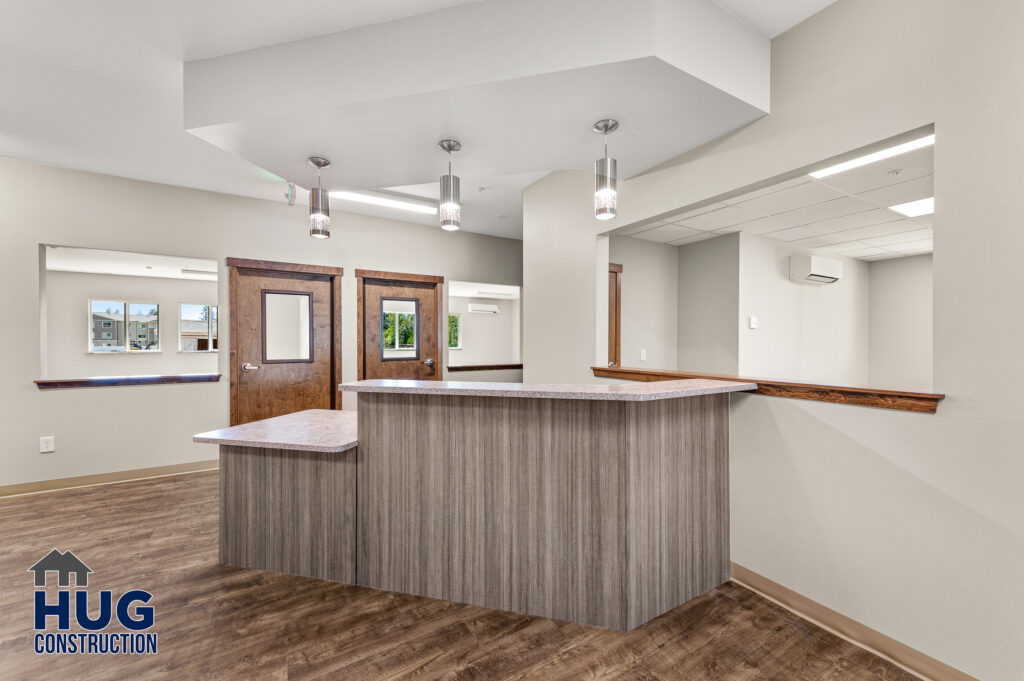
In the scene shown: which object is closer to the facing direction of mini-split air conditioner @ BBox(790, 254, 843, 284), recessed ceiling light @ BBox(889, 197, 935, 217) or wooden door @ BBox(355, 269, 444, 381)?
the recessed ceiling light

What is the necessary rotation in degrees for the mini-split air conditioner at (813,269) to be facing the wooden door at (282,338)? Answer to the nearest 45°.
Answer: approximately 90° to its right

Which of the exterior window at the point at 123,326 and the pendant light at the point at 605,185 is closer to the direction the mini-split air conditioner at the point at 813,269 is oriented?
the pendant light

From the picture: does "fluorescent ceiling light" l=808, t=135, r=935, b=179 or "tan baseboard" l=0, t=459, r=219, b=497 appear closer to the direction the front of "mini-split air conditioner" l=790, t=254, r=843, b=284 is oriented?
the fluorescent ceiling light

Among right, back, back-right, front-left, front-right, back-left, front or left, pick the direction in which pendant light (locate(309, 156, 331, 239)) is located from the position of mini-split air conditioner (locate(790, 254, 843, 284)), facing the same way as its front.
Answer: right

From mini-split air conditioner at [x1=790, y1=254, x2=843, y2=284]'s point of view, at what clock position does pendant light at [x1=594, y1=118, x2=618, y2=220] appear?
The pendant light is roughly at 2 o'clock from the mini-split air conditioner.

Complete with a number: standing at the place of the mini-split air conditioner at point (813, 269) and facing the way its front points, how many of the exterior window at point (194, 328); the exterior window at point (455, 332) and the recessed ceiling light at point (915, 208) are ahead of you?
1

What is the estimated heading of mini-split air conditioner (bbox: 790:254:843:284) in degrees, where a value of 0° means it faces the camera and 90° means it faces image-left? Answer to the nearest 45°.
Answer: approximately 315°

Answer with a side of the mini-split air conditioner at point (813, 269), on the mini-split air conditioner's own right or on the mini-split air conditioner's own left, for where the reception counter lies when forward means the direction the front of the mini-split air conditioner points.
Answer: on the mini-split air conditioner's own right

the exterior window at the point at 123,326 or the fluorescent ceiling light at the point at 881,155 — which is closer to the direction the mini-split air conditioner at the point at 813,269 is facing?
the fluorescent ceiling light

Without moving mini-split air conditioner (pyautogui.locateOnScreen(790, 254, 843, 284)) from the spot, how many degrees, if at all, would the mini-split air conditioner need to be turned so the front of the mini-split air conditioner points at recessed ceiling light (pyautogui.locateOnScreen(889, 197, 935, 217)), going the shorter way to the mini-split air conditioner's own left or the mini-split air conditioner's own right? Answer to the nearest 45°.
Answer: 0° — it already faces it

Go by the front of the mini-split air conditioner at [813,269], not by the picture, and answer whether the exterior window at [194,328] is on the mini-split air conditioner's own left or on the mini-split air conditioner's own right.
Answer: on the mini-split air conditioner's own right

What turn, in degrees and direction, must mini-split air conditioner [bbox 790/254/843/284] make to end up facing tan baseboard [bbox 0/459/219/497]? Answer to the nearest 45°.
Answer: approximately 90° to its right

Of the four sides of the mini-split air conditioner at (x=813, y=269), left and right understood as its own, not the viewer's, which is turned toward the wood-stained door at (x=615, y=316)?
right

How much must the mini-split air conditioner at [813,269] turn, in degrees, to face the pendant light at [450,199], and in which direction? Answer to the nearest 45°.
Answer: approximately 90° to its right

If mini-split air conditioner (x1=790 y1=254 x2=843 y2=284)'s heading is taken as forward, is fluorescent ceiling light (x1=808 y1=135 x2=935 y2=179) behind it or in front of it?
in front

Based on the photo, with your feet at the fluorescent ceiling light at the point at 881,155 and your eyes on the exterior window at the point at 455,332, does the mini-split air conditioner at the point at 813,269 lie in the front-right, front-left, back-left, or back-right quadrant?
front-right
